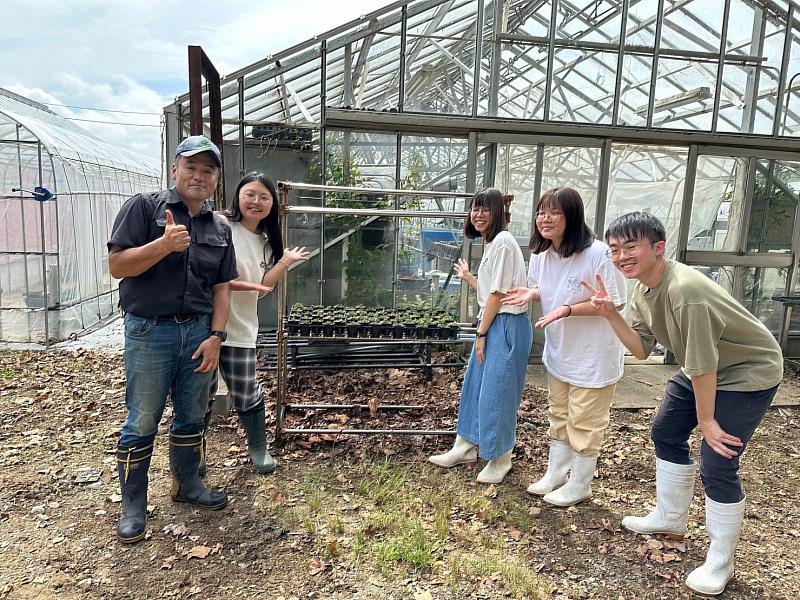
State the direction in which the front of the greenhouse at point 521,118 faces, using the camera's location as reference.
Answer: facing the viewer

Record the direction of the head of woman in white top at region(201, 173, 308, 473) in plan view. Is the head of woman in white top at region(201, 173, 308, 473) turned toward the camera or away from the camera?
toward the camera

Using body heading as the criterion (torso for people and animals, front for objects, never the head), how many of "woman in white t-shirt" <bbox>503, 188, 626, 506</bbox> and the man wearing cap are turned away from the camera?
0

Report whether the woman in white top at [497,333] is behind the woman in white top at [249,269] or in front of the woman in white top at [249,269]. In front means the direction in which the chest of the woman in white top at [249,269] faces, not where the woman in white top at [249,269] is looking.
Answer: in front

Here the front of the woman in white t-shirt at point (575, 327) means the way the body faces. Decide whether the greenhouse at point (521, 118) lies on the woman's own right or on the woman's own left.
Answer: on the woman's own right

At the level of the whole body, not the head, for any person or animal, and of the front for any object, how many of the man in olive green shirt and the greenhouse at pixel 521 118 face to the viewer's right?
0

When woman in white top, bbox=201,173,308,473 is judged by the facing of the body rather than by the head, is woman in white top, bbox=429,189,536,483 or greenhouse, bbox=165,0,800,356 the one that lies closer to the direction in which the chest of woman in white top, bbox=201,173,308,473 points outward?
the woman in white top

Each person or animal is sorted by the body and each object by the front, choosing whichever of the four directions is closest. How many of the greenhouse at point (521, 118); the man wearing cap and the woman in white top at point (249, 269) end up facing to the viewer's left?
0

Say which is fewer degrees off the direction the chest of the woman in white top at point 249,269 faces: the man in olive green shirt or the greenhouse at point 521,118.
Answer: the man in olive green shirt

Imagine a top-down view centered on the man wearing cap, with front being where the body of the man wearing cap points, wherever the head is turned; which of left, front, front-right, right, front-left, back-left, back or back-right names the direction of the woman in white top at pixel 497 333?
front-left

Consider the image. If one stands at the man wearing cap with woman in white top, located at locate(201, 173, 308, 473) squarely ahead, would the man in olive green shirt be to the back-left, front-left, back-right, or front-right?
front-right

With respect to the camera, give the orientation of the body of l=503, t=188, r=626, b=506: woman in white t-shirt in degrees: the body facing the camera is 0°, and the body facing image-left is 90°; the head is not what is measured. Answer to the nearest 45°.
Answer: approximately 45°

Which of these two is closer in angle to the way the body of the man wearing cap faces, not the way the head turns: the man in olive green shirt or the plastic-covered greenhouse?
the man in olive green shirt
